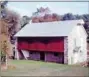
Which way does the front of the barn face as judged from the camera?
facing the viewer and to the left of the viewer
